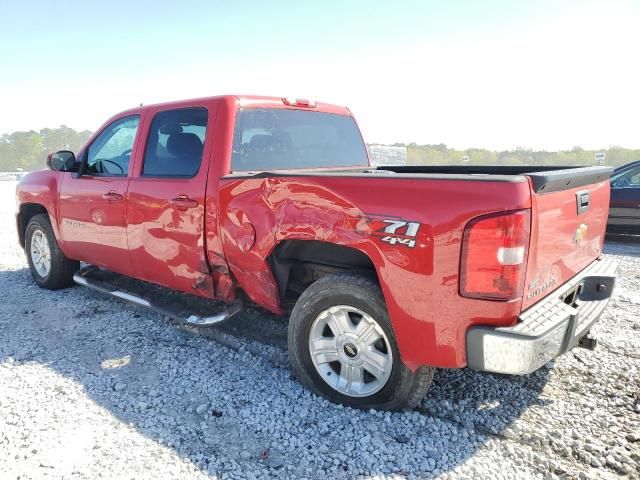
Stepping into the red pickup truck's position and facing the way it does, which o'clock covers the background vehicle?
The background vehicle is roughly at 3 o'clock from the red pickup truck.

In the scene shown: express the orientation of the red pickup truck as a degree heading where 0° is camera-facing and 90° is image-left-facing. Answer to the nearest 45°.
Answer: approximately 135°
